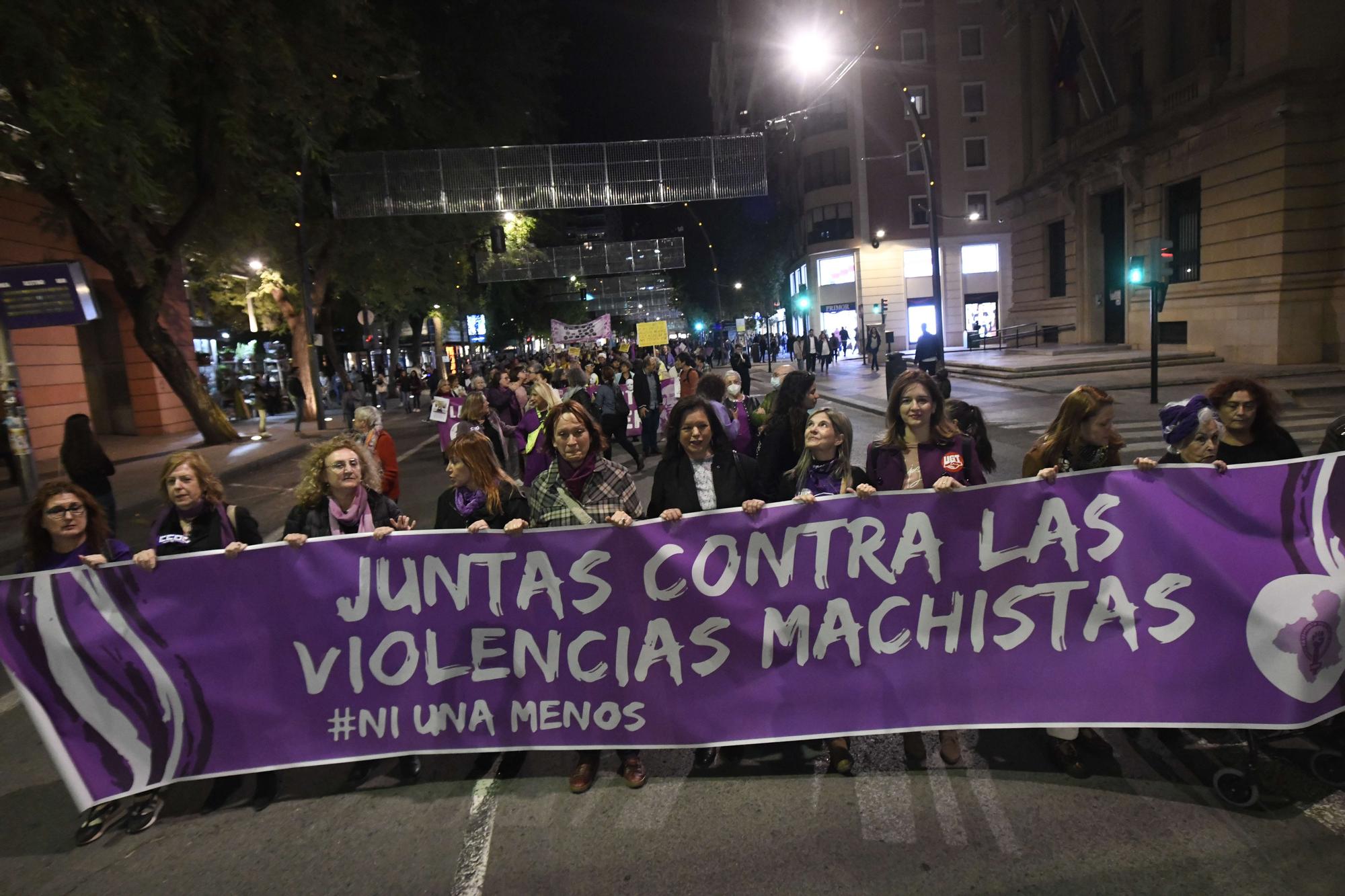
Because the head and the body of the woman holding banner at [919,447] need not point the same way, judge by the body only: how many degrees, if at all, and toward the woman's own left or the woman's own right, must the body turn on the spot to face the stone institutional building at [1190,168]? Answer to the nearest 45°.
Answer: approximately 180°

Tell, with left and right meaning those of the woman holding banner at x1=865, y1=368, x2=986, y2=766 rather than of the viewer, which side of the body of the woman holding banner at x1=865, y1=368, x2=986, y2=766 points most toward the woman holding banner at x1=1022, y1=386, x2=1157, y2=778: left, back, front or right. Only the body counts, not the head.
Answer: left

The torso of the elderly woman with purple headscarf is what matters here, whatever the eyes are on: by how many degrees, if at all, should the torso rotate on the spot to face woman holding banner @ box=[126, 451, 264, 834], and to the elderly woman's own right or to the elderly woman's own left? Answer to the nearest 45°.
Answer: approximately 90° to the elderly woman's own right

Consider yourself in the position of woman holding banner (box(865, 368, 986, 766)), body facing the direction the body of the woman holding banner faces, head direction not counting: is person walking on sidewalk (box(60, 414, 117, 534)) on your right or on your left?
on your right

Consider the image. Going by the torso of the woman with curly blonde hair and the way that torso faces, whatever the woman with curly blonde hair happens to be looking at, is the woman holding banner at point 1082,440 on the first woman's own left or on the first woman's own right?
on the first woman's own left

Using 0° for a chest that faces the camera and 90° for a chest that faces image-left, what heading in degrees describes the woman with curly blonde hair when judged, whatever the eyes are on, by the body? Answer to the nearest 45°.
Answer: approximately 0°

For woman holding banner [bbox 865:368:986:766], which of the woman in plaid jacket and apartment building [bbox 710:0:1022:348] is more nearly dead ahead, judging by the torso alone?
the woman in plaid jacket

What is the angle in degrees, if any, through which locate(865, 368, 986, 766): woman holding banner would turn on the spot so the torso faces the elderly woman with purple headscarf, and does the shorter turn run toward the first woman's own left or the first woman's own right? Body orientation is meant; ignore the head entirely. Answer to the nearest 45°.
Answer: approximately 90° to the first woman's own left

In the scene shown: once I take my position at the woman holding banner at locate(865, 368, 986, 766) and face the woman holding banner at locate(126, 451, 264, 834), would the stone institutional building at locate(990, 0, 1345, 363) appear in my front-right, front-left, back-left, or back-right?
back-right
